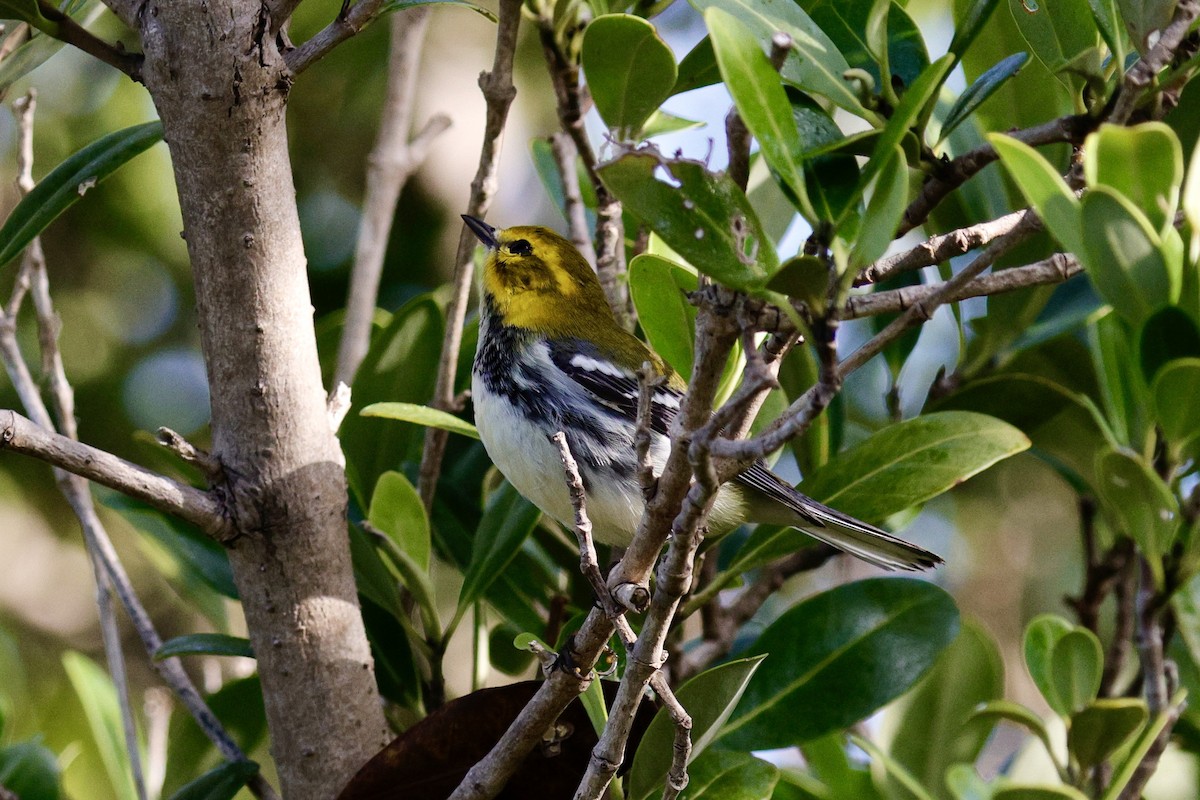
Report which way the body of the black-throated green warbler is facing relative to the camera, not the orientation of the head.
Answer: to the viewer's left
